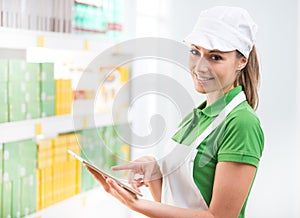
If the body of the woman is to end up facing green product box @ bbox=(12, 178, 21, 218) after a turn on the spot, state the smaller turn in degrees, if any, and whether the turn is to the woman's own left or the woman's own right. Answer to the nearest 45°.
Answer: approximately 90° to the woman's own right

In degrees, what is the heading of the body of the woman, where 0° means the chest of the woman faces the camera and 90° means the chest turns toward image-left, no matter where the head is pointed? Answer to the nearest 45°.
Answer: approximately 45°

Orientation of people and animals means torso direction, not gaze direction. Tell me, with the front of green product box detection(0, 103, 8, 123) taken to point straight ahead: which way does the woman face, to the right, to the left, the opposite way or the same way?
to the right

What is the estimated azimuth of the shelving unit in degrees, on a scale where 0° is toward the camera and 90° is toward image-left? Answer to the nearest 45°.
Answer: approximately 315°

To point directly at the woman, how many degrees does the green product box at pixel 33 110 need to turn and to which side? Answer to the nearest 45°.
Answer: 0° — it already faces them

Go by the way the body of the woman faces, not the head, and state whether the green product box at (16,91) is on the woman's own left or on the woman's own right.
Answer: on the woman's own right

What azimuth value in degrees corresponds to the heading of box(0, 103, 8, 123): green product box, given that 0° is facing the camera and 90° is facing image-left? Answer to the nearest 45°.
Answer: approximately 315°

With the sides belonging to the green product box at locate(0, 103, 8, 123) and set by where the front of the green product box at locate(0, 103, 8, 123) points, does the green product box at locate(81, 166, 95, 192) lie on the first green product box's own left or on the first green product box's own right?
on the first green product box's own left
